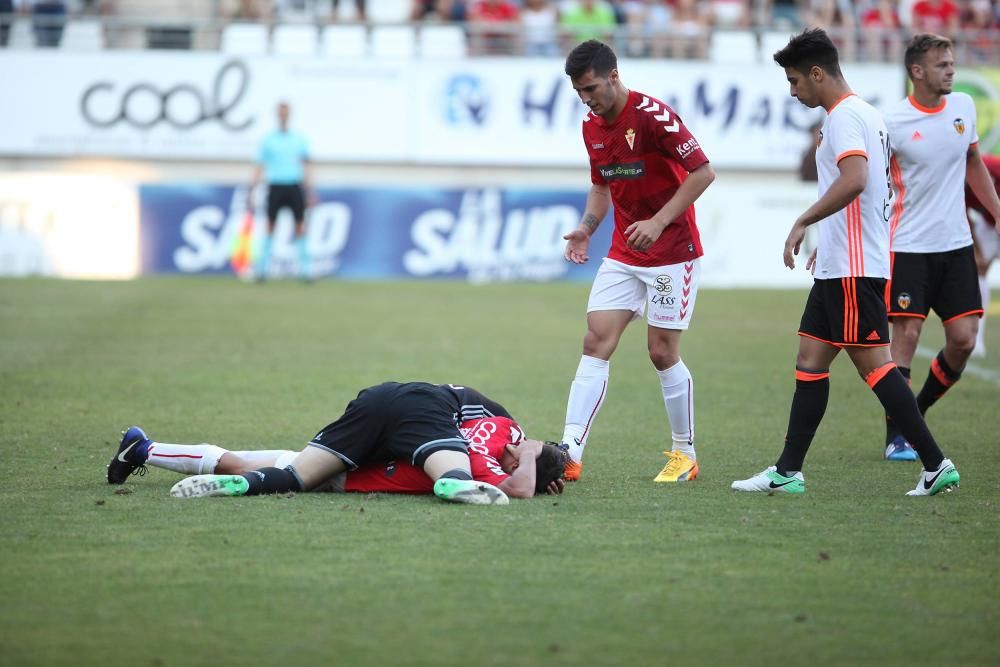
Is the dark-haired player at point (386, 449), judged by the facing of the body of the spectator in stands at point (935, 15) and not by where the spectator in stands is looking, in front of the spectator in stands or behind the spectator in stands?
in front

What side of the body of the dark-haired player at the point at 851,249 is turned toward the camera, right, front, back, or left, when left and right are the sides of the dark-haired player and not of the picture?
left

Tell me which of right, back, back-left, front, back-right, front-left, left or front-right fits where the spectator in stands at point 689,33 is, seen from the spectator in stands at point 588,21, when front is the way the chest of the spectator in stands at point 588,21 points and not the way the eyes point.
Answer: left

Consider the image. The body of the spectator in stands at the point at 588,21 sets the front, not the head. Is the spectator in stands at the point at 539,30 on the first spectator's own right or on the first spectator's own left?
on the first spectator's own right

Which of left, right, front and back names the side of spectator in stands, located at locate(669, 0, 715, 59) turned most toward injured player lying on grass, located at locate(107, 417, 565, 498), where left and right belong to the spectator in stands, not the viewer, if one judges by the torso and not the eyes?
front

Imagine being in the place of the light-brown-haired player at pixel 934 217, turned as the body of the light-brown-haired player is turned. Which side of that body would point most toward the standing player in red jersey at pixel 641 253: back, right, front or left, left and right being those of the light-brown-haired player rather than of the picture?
right

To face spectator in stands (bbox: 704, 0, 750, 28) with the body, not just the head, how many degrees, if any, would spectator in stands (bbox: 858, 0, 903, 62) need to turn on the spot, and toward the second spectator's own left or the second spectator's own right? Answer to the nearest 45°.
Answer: approximately 90° to the second spectator's own right

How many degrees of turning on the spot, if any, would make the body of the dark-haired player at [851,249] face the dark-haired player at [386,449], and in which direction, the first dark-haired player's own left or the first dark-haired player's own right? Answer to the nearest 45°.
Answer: approximately 45° to the first dark-haired player's own left

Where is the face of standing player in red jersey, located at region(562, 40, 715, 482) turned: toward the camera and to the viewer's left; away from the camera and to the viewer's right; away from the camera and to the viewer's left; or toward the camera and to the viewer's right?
toward the camera and to the viewer's left

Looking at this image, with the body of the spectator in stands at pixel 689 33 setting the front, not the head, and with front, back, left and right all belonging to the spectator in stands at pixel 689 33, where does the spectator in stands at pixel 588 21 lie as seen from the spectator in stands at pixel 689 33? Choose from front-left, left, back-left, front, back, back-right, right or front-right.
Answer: right

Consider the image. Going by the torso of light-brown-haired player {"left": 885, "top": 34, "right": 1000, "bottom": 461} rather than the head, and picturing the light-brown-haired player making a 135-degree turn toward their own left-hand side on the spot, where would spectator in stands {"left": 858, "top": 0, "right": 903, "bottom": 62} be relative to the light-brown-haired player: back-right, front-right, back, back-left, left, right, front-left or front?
front

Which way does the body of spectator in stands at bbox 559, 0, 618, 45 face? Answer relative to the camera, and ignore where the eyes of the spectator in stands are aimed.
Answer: toward the camera

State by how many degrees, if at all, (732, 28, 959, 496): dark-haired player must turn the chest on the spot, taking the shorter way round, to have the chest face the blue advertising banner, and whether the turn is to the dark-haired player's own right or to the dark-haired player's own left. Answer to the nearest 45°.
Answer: approximately 45° to the dark-haired player's own right

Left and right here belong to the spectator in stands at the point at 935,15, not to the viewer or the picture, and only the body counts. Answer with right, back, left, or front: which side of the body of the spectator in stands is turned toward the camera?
front

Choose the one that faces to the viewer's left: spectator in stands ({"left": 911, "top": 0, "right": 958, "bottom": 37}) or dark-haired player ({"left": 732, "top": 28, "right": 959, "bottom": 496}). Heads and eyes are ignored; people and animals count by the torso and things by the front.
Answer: the dark-haired player

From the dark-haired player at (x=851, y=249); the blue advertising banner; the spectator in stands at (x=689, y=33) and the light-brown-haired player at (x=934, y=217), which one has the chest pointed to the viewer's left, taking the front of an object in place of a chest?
the dark-haired player at (x=851, y=249)

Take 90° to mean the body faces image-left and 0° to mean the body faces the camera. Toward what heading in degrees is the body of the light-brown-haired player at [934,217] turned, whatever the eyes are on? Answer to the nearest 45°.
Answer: approximately 315°
